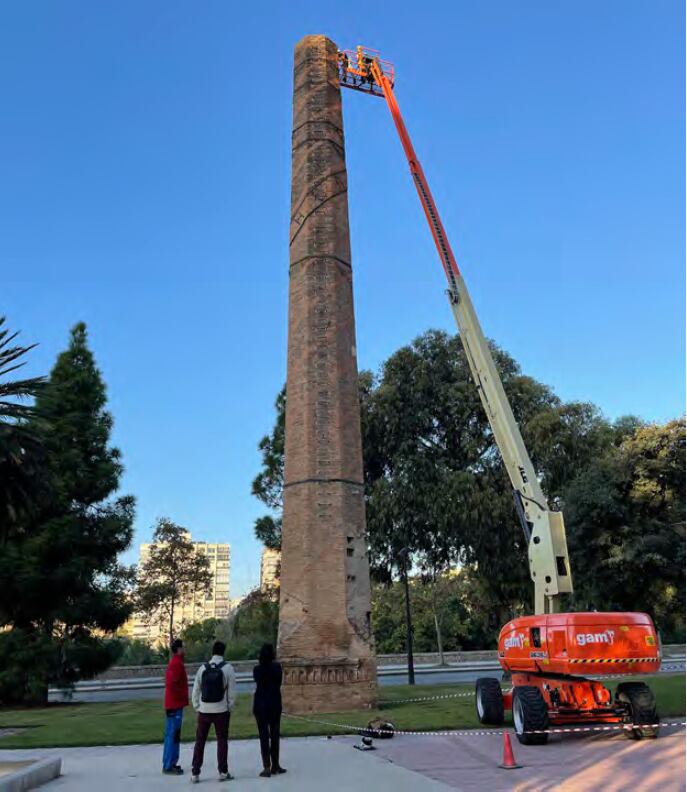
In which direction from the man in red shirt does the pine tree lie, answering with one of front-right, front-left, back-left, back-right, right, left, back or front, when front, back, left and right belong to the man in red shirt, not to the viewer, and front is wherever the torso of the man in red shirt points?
left

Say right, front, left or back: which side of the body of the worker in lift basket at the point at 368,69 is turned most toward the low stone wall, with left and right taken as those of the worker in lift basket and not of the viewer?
right

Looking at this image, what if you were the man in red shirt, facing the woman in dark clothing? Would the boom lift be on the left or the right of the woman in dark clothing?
left

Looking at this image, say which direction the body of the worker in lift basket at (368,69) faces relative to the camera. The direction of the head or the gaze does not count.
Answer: to the viewer's left

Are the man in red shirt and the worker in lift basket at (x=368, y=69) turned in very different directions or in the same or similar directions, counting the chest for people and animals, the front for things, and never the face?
very different directions

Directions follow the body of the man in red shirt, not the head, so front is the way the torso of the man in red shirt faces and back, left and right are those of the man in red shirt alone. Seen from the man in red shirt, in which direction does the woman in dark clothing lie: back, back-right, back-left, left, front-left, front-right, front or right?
front-right

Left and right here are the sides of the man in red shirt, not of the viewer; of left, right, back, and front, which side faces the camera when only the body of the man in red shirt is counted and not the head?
right
